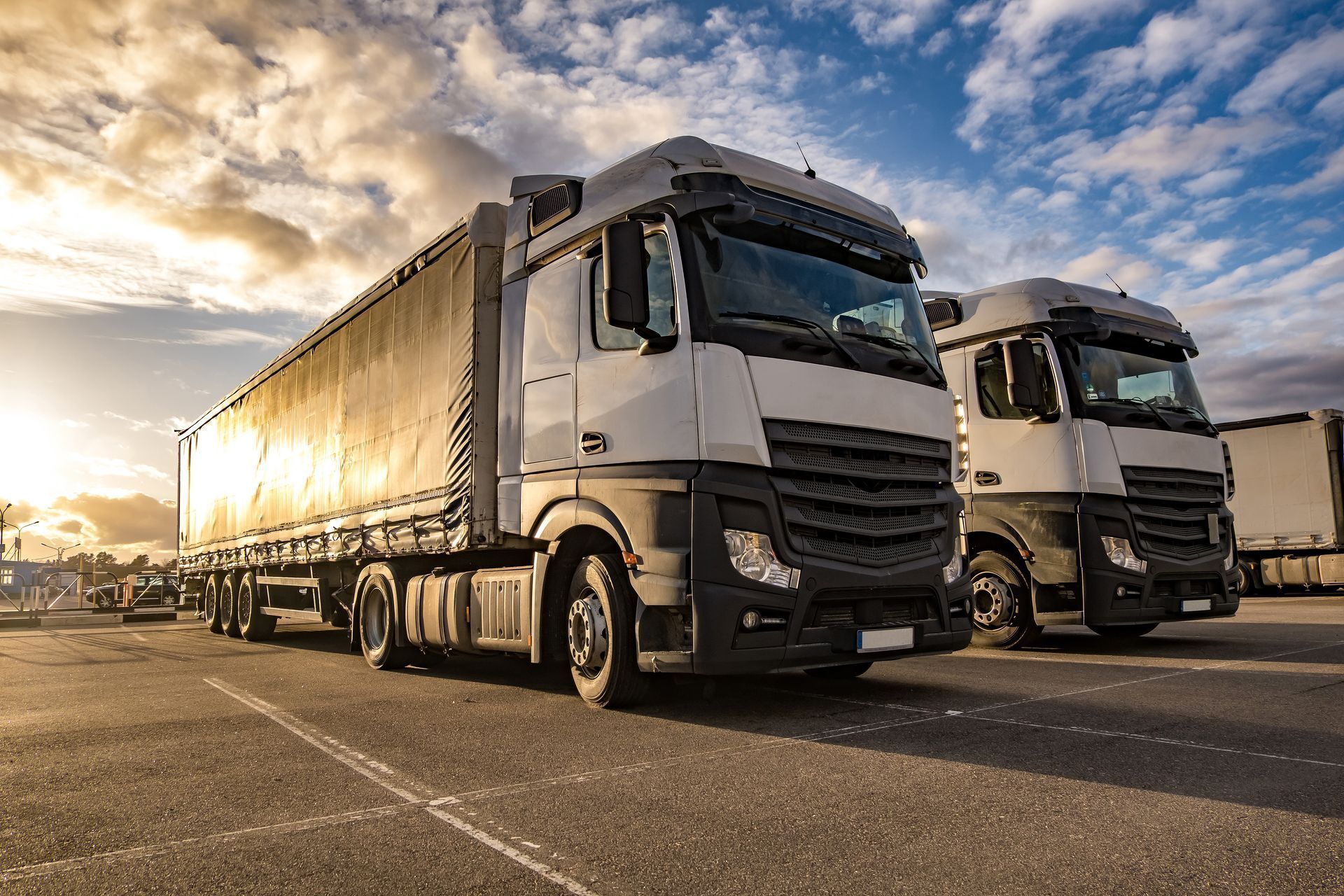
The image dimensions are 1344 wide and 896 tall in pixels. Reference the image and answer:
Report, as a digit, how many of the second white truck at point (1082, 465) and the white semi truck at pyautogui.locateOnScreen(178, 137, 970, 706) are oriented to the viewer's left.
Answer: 0

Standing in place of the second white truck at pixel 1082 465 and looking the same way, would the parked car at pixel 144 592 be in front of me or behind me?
behind

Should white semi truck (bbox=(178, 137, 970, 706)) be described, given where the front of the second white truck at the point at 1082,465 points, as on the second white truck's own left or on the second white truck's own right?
on the second white truck's own right

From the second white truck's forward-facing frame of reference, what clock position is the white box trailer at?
The white box trailer is roughly at 8 o'clock from the second white truck.

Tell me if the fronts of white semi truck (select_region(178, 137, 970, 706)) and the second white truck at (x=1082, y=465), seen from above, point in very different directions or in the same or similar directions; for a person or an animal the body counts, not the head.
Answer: same or similar directions

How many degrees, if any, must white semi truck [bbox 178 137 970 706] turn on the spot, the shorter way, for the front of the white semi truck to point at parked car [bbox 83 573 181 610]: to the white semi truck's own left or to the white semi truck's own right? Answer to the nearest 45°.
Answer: approximately 180°

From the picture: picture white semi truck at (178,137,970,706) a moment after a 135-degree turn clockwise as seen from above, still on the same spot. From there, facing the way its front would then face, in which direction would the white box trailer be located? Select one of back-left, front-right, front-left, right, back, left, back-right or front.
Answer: back-right

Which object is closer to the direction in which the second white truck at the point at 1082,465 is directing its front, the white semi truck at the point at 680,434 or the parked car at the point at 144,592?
the white semi truck

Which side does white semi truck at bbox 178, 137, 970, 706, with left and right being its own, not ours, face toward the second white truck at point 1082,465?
left
